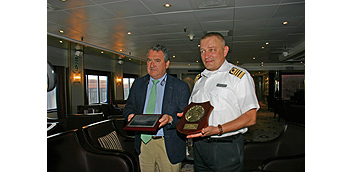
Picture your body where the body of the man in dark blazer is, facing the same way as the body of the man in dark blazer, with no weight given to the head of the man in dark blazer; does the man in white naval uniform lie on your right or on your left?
on your left

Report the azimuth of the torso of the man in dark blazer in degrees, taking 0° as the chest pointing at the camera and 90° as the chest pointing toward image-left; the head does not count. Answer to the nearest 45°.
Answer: approximately 45°

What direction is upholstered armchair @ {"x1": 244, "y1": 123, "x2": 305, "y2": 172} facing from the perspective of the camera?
to the viewer's left

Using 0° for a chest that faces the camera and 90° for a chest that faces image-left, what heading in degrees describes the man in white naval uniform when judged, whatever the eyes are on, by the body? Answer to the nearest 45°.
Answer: approximately 45°

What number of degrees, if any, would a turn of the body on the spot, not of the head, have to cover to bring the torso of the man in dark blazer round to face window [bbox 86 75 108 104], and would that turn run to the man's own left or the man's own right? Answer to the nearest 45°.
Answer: approximately 135° to the man's own right

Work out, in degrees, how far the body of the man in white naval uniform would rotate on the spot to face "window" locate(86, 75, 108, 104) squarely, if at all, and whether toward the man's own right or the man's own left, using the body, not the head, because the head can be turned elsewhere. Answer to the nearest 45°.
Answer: approximately 90° to the man's own right

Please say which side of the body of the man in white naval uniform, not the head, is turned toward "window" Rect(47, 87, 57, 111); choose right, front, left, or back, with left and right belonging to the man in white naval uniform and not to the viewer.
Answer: right

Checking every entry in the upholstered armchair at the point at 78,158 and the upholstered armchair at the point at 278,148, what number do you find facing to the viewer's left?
1

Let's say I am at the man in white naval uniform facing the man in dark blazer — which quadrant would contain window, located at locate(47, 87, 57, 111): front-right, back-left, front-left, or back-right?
front-right

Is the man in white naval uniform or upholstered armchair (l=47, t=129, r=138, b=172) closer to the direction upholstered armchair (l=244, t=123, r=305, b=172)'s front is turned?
the upholstered armchair

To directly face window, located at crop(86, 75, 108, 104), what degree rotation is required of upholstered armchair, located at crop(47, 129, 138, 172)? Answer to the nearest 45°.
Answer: approximately 45° to its left

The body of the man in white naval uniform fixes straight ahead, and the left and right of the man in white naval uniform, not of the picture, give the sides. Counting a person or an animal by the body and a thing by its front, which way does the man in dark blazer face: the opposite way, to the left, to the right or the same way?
the same way
